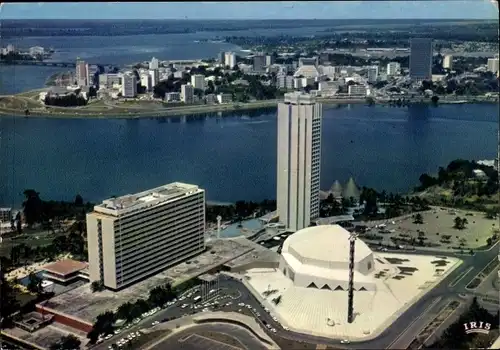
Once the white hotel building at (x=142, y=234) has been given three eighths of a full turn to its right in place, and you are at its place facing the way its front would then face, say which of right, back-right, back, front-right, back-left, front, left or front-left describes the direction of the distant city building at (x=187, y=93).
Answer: right

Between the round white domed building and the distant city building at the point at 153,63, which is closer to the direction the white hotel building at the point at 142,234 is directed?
the round white domed building

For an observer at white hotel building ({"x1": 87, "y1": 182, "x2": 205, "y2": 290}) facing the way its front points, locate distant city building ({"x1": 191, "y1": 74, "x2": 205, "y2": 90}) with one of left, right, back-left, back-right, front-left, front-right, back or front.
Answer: back-left

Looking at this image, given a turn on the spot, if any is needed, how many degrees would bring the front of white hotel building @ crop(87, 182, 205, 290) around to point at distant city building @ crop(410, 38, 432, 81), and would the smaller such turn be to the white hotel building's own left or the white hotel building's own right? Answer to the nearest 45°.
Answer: approximately 90° to the white hotel building's own left

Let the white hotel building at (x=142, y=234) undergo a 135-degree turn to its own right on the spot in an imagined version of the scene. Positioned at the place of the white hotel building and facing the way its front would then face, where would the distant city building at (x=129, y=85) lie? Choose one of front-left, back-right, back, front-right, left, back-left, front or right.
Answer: right

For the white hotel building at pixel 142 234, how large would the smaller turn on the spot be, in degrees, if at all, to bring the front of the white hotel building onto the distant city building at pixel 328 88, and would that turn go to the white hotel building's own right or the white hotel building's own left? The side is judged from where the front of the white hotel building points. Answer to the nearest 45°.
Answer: approximately 90° to the white hotel building's own left

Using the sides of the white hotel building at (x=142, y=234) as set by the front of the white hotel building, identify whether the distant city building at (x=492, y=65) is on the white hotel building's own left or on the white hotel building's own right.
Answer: on the white hotel building's own left

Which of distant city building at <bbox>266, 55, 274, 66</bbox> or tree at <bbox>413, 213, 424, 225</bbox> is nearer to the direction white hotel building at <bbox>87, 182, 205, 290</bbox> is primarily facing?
the tree

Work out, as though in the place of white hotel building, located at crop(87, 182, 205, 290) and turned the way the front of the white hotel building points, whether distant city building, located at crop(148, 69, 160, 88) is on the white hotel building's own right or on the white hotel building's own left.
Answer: on the white hotel building's own left

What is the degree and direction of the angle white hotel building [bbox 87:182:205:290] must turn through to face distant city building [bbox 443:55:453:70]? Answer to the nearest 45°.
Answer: approximately 90° to its left

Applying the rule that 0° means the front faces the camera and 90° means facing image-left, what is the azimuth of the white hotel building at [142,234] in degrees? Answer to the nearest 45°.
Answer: approximately 315°

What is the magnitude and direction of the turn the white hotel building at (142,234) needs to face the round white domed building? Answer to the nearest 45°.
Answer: approximately 45° to its left

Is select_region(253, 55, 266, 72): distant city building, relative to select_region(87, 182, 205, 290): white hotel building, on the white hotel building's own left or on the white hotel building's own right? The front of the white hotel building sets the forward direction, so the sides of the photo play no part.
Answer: on the white hotel building's own left

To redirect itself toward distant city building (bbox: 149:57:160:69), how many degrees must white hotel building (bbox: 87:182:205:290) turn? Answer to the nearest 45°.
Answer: approximately 135° to its left
